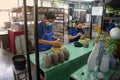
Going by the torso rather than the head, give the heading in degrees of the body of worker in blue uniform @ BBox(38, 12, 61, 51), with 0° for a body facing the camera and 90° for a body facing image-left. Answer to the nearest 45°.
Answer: approximately 315°
